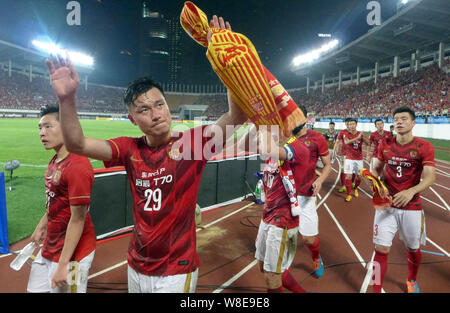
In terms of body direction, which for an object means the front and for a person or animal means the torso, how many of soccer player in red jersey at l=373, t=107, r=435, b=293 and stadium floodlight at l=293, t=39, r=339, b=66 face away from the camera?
0

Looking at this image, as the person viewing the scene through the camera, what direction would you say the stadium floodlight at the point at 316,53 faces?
facing the viewer and to the left of the viewer

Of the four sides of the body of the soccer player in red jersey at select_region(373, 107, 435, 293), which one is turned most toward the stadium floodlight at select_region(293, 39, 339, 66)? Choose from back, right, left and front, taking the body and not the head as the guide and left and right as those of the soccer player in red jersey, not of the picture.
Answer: back

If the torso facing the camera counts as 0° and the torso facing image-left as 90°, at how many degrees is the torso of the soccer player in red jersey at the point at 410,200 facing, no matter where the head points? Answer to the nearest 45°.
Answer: approximately 0°

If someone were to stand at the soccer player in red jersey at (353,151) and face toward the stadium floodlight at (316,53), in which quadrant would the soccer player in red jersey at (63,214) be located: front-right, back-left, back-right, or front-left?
back-left

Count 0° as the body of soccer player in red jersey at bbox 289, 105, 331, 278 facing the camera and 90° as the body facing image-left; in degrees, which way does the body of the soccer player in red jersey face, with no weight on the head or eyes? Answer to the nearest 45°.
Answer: approximately 45°

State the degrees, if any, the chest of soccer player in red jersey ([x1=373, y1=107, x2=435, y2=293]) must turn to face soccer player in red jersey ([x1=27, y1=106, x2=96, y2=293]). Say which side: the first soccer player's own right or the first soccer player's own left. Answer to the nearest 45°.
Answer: approximately 45° to the first soccer player's own right

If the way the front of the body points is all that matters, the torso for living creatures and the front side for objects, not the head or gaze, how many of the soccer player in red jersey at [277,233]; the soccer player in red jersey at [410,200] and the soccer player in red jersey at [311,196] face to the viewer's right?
0

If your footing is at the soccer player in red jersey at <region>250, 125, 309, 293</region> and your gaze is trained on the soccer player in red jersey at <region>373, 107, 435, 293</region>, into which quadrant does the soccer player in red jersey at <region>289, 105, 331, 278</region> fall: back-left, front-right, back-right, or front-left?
front-left

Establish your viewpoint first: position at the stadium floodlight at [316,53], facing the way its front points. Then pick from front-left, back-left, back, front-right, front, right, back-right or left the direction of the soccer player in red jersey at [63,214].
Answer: front-left
